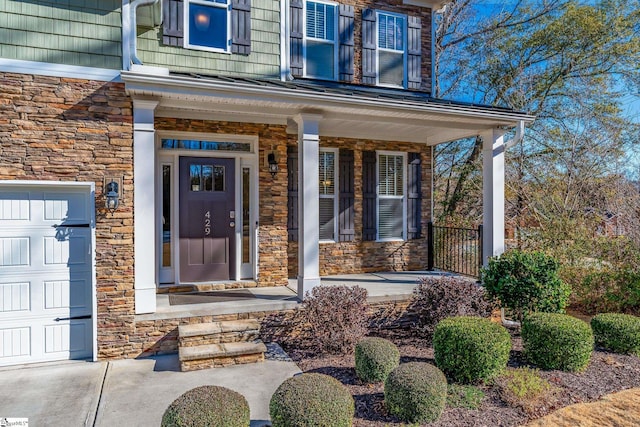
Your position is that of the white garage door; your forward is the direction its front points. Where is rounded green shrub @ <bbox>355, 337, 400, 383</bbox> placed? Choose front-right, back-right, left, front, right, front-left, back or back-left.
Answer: front-left

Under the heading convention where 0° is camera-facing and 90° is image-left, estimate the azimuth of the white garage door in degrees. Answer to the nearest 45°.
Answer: approximately 0°

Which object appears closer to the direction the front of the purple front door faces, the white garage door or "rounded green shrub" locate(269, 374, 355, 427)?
the rounded green shrub

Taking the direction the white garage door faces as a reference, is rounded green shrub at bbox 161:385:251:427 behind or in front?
in front

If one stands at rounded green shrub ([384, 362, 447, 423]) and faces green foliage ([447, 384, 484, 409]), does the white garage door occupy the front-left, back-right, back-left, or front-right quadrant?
back-left

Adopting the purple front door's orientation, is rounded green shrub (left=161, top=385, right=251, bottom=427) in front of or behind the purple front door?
in front

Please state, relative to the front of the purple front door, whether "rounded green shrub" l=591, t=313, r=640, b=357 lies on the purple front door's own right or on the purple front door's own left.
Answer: on the purple front door's own left

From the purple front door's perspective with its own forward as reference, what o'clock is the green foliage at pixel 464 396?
The green foliage is roughly at 11 o'clock from the purple front door.

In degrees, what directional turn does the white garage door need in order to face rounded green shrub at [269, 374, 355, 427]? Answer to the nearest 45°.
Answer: approximately 45° to its left

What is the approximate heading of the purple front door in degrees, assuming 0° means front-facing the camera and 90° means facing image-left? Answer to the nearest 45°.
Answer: approximately 0°

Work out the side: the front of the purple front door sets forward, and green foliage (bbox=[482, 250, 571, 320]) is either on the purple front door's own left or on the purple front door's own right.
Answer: on the purple front door's own left

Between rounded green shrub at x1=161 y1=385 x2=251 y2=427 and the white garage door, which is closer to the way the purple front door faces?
the rounded green shrub

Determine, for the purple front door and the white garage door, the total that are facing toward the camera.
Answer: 2
